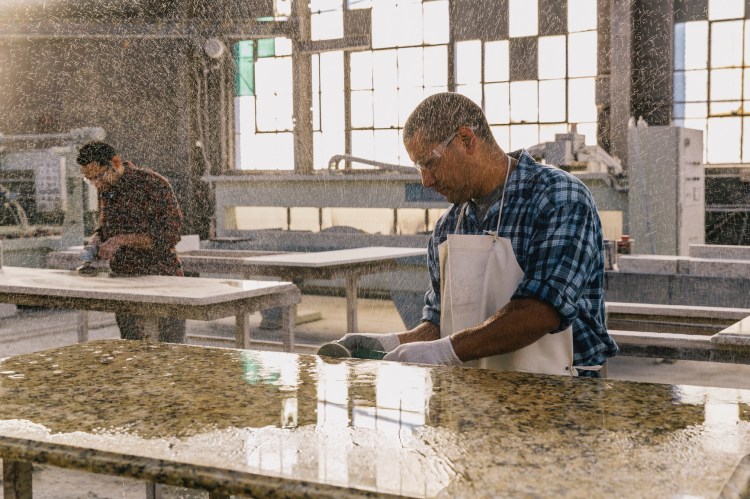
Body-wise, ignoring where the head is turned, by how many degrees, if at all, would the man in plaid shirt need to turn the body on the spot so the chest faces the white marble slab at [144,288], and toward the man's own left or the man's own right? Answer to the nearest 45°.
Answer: approximately 90° to the man's own right

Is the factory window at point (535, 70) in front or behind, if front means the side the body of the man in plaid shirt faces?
behind

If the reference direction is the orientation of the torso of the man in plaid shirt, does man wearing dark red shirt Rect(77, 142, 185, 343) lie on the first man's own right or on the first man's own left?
on the first man's own right

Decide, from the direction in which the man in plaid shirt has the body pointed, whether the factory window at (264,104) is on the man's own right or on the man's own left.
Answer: on the man's own right

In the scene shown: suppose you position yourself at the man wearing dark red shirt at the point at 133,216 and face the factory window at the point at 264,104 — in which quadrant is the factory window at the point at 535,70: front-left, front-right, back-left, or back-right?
front-right

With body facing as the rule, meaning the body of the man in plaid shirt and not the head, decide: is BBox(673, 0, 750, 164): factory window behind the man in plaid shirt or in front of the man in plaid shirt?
behind

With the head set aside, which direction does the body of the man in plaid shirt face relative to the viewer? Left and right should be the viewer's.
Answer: facing the viewer and to the left of the viewer
